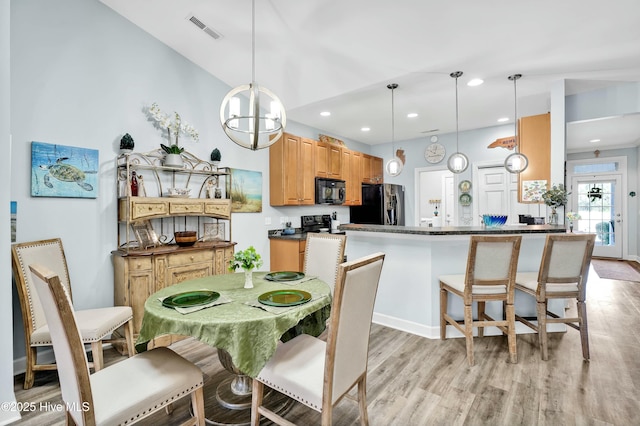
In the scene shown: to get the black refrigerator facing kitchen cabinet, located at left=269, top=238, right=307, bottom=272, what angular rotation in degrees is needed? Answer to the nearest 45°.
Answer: approximately 90° to its right

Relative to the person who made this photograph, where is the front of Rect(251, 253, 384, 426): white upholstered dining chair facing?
facing away from the viewer and to the left of the viewer

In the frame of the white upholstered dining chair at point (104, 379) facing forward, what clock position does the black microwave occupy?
The black microwave is roughly at 12 o'clock from the white upholstered dining chair.

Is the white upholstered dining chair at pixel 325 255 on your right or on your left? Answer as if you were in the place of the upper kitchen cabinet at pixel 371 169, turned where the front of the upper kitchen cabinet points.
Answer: on your right

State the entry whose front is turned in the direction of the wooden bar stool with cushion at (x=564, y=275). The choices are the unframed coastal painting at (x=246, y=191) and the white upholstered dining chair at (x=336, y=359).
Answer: the unframed coastal painting

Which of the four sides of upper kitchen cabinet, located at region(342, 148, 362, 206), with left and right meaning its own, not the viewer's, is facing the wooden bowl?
right

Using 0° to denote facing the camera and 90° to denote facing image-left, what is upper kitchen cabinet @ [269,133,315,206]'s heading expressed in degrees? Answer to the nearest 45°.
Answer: approximately 315°

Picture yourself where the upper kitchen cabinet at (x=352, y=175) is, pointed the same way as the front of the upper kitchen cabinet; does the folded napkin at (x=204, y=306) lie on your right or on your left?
on your right
